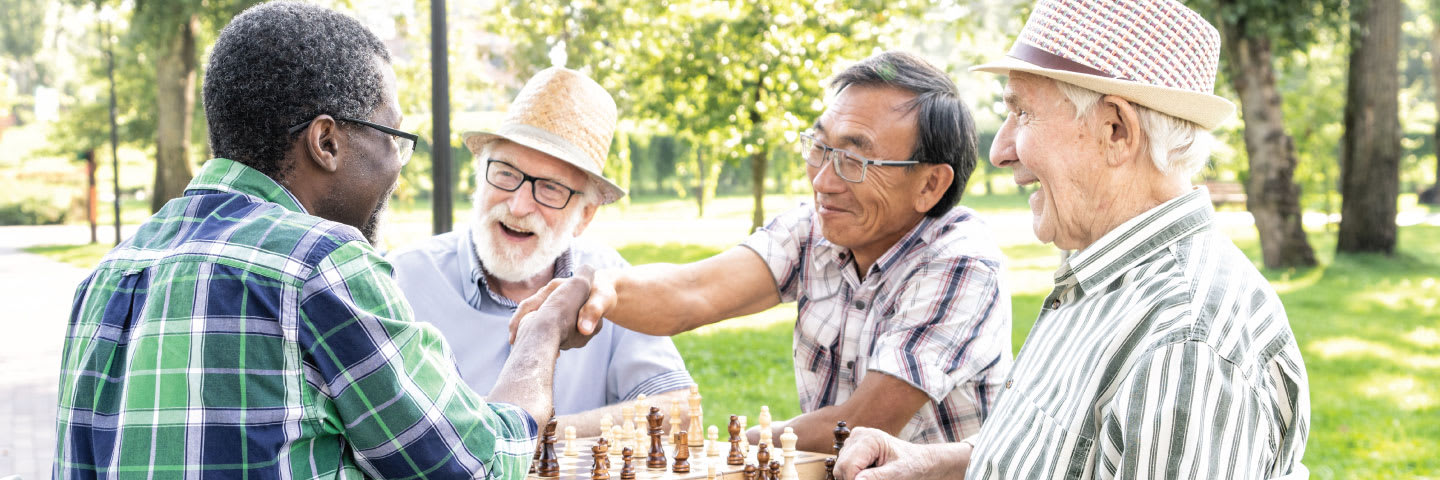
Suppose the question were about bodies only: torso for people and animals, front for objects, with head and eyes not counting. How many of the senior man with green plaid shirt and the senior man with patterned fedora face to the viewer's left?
1

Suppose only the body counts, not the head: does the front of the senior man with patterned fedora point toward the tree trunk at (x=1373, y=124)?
no

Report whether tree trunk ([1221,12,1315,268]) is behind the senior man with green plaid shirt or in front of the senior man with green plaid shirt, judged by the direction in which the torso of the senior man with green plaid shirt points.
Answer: in front

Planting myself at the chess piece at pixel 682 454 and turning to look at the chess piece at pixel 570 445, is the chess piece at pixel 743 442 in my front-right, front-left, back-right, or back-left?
back-right

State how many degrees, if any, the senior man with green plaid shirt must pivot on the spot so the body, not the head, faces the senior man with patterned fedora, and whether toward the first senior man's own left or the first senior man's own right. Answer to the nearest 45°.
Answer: approximately 45° to the first senior man's own right

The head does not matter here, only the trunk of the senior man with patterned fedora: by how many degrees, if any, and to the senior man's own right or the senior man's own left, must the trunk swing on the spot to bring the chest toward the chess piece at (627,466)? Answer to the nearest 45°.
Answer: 0° — they already face it

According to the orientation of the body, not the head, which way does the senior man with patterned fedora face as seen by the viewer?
to the viewer's left

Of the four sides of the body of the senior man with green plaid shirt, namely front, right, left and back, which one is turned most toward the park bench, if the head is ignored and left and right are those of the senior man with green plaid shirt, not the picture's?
front

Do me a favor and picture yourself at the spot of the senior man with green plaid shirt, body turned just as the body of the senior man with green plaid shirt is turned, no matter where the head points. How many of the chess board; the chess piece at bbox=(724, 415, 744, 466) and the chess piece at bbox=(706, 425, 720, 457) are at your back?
0

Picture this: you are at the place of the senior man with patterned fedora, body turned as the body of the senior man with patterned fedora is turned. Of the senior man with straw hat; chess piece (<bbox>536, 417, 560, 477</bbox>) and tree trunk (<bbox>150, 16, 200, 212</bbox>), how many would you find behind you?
0

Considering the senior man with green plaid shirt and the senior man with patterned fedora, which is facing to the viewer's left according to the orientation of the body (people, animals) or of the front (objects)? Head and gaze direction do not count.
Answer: the senior man with patterned fedora

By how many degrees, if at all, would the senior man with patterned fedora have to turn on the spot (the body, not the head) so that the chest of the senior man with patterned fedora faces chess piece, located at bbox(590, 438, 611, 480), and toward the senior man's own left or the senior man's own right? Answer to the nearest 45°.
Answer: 0° — they already face it

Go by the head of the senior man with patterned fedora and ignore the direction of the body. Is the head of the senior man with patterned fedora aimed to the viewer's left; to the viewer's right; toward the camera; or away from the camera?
to the viewer's left

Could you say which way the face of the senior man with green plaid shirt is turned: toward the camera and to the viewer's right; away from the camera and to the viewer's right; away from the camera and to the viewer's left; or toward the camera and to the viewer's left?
away from the camera and to the viewer's right

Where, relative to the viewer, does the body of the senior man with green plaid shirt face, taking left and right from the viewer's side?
facing away from the viewer and to the right of the viewer

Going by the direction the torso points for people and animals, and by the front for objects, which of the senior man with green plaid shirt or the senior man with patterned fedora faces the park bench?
the senior man with green plaid shirt

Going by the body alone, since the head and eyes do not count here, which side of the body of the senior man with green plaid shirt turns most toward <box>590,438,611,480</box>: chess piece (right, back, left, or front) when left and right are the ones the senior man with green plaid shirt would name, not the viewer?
front
